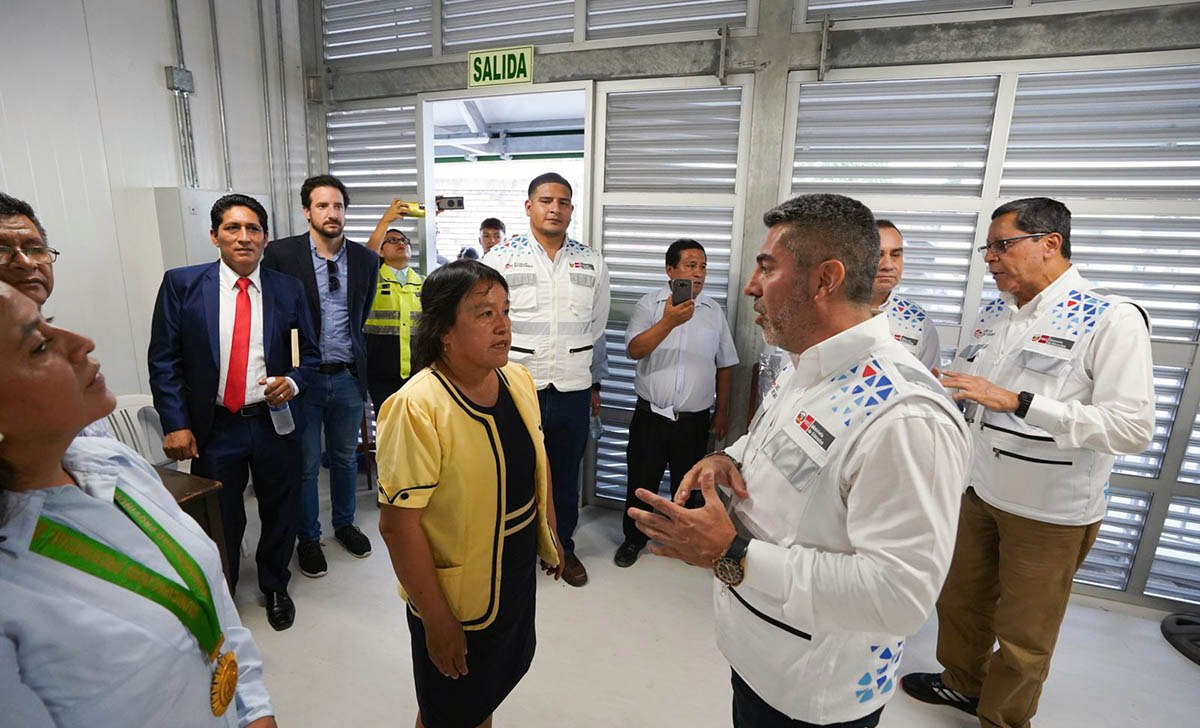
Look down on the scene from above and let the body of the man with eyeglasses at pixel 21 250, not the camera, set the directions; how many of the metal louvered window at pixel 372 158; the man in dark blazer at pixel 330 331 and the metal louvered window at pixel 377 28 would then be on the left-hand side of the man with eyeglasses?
3

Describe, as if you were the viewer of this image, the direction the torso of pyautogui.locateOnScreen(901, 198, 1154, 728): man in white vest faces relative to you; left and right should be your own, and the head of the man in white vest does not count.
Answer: facing the viewer and to the left of the viewer

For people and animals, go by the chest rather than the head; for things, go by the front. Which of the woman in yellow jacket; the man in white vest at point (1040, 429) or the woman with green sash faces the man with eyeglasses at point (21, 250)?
the man in white vest

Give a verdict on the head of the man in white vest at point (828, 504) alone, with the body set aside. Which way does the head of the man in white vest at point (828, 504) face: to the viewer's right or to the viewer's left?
to the viewer's left

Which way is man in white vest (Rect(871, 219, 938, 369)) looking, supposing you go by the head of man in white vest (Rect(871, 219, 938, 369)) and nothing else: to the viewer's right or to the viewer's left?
to the viewer's left

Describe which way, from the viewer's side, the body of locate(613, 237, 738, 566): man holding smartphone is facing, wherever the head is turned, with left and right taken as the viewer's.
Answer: facing the viewer

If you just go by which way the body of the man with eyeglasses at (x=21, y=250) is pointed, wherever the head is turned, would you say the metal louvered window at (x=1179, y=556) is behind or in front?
in front

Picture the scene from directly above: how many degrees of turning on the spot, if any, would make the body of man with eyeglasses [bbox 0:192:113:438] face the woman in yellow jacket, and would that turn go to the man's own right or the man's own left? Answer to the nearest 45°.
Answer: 0° — they already face them

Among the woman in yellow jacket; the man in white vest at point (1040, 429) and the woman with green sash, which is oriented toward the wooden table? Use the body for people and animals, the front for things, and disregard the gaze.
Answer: the man in white vest

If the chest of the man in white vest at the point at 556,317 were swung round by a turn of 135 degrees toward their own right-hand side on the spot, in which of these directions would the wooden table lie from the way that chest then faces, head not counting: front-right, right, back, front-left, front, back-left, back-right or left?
left

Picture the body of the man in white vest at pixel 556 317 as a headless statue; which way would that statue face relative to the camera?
toward the camera

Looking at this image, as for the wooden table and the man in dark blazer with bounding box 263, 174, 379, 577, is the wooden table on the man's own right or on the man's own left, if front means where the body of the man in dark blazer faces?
on the man's own right

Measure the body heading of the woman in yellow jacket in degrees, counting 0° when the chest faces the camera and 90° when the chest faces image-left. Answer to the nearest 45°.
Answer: approximately 315°

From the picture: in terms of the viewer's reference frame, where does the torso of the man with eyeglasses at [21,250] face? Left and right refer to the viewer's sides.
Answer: facing the viewer and to the right of the viewer

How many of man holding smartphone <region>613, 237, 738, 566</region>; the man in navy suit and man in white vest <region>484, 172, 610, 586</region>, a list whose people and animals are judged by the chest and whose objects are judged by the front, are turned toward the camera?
3

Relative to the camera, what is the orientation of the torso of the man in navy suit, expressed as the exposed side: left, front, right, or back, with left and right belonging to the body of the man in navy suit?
front

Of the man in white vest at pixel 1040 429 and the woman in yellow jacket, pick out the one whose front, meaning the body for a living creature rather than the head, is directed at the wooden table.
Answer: the man in white vest

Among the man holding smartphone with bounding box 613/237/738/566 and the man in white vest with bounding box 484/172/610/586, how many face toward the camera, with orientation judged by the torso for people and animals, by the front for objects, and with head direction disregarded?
2
